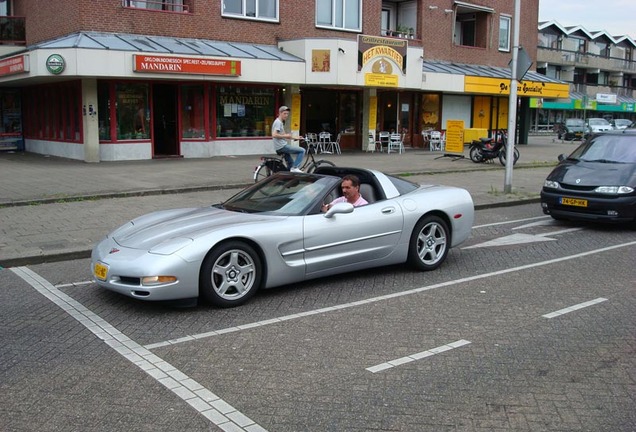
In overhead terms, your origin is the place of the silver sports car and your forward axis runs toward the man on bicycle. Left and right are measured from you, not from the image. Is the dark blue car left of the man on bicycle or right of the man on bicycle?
right

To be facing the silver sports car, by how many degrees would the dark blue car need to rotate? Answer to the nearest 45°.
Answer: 0° — it already faces it

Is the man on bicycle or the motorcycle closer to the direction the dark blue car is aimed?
the man on bicycle

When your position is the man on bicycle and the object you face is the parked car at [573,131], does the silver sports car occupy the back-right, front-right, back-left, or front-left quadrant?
back-right

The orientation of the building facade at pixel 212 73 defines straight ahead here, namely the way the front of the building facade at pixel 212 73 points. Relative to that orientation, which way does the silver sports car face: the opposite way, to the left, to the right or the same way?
to the right

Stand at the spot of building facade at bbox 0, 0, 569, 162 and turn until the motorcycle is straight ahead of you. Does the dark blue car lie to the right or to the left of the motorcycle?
right

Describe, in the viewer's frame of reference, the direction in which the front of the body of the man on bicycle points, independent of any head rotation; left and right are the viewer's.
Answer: facing to the right of the viewer

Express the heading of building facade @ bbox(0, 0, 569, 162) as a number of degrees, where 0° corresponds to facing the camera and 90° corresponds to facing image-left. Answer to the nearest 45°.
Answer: approximately 315°

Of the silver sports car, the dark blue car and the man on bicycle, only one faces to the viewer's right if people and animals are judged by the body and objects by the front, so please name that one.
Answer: the man on bicycle

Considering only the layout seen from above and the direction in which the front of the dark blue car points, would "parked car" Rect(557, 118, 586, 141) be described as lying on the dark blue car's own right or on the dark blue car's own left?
on the dark blue car's own right

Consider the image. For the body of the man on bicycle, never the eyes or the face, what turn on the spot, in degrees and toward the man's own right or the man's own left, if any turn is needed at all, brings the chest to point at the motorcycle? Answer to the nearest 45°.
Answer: approximately 45° to the man's own left

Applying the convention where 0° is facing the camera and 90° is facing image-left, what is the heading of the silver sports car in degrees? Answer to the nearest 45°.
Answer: approximately 45°

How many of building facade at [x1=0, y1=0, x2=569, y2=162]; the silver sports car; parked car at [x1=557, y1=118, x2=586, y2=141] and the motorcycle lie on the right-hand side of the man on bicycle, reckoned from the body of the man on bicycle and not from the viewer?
1

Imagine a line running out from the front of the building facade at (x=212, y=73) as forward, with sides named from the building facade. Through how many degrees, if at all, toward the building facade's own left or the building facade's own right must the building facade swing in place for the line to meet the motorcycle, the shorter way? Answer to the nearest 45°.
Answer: approximately 45° to the building facade's own left

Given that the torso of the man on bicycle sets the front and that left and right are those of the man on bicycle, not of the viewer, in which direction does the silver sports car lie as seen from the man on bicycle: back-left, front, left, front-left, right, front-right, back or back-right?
right

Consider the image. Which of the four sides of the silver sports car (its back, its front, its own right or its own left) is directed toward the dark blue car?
back

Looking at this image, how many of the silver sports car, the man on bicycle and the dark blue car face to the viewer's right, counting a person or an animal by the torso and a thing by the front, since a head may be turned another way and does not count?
1

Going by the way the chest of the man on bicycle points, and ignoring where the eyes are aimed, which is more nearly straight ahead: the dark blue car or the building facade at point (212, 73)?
the dark blue car

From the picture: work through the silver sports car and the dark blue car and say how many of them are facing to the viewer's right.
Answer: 0
